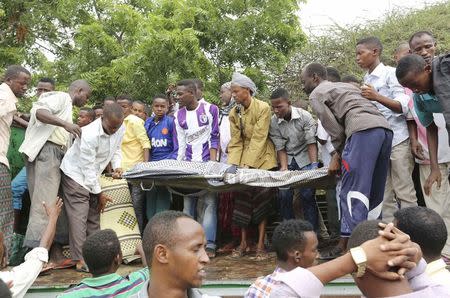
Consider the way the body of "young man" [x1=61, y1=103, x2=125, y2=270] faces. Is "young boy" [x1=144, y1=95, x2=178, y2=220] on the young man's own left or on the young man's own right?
on the young man's own left

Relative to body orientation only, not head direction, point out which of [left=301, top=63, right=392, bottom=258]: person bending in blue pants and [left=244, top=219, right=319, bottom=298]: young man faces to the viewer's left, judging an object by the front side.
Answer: [left=301, top=63, right=392, bottom=258]: person bending in blue pants

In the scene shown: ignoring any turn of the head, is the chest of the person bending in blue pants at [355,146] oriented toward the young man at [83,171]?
yes

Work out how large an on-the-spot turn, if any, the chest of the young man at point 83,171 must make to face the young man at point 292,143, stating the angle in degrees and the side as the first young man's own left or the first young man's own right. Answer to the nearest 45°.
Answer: approximately 45° to the first young man's own left

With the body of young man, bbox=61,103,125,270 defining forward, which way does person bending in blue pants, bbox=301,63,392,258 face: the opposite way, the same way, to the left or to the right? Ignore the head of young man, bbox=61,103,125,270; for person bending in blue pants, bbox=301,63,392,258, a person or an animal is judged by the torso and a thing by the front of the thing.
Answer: the opposite way

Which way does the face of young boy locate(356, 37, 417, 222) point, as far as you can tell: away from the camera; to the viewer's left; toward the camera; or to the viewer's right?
to the viewer's left

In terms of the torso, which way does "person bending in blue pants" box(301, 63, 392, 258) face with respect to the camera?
to the viewer's left

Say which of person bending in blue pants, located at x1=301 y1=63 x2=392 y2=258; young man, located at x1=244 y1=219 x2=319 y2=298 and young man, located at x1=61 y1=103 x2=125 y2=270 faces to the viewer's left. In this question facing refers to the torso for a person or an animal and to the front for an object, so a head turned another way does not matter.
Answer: person bending in blue pants, located at x1=301 y1=63 x2=392 y2=258

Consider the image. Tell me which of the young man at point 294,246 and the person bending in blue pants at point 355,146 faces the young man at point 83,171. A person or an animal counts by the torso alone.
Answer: the person bending in blue pants at point 355,146
